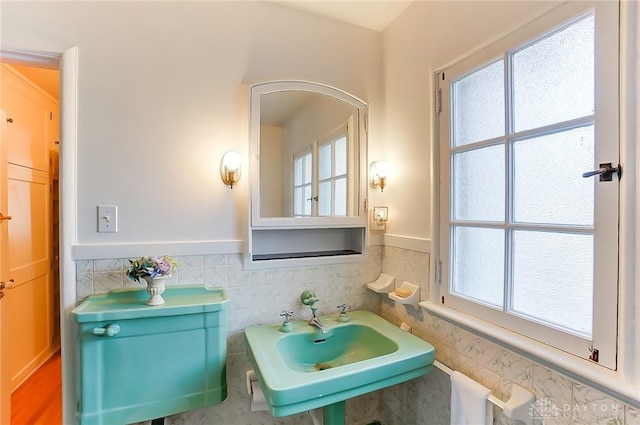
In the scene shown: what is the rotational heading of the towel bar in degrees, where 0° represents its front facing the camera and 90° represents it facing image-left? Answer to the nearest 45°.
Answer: approximately 45°

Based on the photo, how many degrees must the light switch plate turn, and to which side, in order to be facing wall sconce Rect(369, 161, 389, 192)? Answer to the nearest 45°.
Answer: approximately 90° to its left

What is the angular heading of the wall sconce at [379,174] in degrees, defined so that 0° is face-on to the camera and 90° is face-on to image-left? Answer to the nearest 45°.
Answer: approximately 315°

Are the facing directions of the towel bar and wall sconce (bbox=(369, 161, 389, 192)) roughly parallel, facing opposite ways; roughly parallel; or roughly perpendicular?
roughly perpendicular

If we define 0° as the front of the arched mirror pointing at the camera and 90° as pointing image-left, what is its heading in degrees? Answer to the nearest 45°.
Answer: approximately 315°
